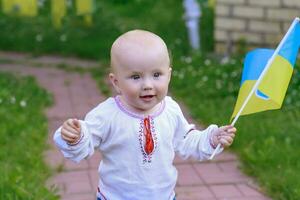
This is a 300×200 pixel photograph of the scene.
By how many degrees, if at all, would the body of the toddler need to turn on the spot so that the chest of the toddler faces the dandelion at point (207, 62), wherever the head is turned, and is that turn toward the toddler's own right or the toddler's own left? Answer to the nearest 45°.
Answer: approximately 180°

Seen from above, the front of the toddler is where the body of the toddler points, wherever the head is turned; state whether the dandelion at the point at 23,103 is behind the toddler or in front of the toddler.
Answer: behind

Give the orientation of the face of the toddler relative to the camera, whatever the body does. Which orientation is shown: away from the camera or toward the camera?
toward the camera

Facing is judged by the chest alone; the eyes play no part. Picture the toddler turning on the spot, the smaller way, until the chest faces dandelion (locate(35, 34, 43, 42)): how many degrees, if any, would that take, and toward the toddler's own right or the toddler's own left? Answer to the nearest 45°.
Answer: approximately 180°

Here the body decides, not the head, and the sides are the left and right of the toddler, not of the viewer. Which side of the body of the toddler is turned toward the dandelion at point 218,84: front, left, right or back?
back

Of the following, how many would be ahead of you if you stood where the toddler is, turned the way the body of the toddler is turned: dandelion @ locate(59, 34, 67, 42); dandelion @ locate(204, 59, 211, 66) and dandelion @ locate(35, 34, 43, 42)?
0

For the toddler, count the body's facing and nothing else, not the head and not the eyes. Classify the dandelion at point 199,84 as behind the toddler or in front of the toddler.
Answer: behind

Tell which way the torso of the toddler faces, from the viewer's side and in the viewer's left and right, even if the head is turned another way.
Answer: facing the viewer

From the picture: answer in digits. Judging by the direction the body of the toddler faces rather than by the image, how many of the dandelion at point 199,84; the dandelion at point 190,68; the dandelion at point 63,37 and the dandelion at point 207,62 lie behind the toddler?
4

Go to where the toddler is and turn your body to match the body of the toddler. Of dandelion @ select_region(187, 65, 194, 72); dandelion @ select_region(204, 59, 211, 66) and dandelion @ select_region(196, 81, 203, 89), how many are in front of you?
0

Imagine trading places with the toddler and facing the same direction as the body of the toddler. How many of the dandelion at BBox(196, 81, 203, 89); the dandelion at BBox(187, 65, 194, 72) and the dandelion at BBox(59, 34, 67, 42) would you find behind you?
3

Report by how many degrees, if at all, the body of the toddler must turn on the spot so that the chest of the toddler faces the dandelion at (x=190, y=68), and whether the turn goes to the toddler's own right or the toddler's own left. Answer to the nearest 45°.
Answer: approximately 180°
